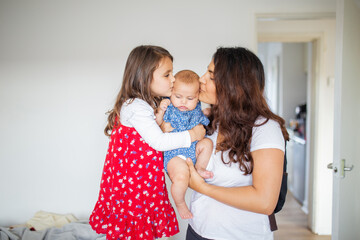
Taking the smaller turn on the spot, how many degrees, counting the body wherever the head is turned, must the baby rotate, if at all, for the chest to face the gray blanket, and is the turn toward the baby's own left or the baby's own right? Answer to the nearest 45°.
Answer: approximately 135° to the baby's own right

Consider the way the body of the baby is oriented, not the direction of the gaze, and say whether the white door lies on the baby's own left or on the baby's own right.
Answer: on the baby's own left

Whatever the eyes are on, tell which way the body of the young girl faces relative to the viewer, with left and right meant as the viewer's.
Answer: facing to the right of the viewer

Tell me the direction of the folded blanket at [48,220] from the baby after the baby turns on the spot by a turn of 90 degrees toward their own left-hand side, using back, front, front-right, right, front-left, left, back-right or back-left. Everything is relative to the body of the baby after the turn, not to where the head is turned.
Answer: back-left

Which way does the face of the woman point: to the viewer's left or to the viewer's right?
to the viewer's left

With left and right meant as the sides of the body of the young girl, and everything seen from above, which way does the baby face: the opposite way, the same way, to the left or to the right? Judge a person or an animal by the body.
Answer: to the right

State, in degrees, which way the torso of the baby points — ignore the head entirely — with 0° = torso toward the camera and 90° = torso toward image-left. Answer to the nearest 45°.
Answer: approximately 0°

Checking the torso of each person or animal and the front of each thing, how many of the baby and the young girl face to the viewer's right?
1
